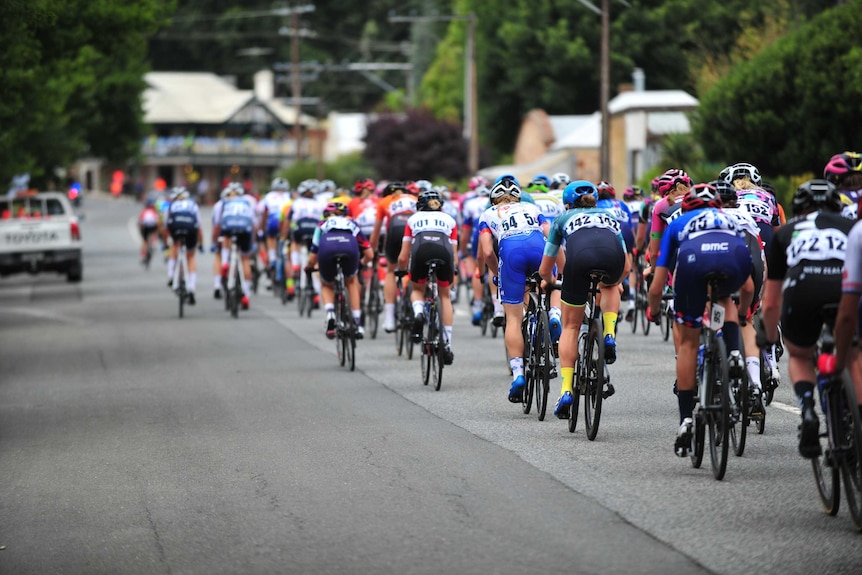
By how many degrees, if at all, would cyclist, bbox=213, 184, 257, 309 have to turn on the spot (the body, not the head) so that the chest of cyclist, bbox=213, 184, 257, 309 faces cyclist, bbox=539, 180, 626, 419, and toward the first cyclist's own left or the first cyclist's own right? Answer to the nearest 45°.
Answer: approximately 180°

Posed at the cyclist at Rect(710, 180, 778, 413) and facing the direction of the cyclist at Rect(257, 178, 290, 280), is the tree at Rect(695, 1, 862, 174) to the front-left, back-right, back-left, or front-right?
front-right

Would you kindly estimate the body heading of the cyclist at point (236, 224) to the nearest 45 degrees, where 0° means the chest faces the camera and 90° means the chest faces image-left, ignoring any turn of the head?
approximately 180°

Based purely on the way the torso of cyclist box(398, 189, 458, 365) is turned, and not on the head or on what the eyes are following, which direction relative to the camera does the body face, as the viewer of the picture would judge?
away from the camera

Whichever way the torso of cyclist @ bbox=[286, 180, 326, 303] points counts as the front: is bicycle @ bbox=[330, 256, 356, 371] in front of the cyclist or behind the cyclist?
behind

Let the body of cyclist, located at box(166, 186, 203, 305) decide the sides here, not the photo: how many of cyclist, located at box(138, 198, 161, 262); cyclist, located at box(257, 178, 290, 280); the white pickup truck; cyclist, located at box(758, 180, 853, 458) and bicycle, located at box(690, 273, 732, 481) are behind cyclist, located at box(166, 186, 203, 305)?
2

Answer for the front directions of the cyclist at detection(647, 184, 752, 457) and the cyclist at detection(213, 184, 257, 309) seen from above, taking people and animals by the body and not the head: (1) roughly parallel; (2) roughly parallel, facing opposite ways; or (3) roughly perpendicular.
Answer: roughly parallel

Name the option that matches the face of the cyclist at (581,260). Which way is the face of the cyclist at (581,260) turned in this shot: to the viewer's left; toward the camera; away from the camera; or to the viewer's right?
away from the camera

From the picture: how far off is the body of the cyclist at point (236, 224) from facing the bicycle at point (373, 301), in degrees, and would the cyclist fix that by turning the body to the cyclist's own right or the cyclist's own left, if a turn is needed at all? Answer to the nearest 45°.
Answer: approximately 135° to the cyclist's own right

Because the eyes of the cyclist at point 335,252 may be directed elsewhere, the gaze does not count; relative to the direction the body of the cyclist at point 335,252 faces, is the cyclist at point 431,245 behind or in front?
behind

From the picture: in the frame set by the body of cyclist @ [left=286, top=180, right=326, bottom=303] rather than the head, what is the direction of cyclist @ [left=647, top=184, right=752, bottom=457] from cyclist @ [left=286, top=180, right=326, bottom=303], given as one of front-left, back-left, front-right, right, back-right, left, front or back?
back

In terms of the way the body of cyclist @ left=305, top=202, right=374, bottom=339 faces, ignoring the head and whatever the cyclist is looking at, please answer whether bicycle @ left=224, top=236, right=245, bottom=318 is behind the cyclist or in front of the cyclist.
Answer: in front

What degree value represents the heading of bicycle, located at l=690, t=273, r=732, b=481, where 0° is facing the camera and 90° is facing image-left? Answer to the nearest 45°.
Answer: approximately 180°

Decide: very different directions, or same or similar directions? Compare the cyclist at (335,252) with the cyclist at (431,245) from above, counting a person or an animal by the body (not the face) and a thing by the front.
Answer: same or similar directions

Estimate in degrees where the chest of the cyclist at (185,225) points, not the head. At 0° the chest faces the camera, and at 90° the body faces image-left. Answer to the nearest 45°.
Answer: approximately 180°

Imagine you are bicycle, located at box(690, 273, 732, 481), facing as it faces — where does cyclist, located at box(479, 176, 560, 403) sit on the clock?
The cyclist is roughly at 11 o'clock from the bicycle.

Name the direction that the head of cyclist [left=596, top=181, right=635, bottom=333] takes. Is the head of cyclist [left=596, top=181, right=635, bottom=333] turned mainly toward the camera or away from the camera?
away from the camera

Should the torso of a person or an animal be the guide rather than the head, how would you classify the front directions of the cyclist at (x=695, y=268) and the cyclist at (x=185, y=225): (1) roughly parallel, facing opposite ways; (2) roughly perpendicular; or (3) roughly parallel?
roughly parallel

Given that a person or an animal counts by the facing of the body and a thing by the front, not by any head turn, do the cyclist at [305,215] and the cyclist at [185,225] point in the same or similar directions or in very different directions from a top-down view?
same or similar directions
